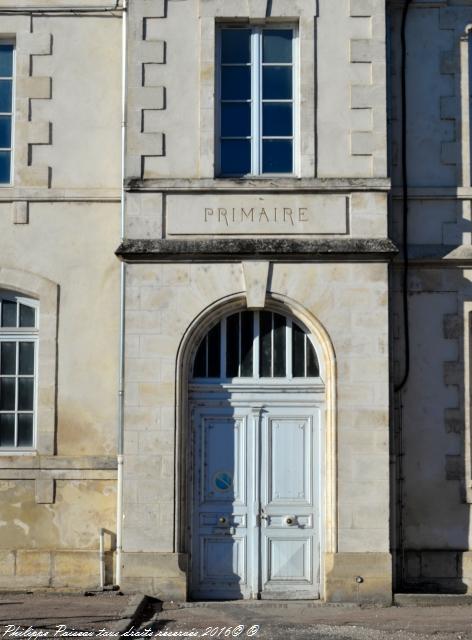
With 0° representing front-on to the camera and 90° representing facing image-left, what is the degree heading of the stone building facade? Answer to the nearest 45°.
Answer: approximately 0°
